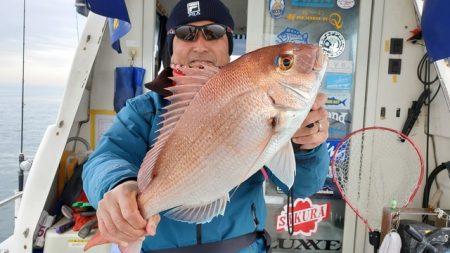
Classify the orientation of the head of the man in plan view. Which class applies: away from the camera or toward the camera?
toward the camera

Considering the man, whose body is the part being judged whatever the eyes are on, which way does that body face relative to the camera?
toward the camera
